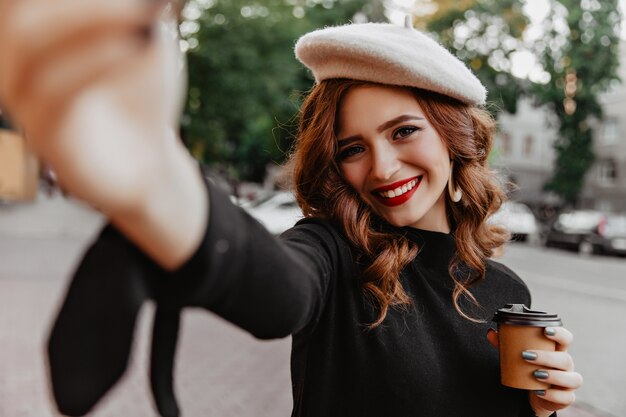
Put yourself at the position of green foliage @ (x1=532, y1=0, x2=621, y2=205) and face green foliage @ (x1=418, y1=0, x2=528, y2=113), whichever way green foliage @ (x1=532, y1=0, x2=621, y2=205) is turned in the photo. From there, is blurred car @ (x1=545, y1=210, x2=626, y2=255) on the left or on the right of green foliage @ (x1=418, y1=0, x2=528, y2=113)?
left

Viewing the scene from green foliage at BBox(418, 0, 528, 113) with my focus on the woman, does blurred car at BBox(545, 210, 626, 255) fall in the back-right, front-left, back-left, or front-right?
front-left

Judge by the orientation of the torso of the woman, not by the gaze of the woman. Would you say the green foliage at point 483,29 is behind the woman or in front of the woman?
behind

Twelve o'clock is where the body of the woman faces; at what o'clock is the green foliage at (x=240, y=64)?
The green foliage is roughly at 6 o'clock from the woman.

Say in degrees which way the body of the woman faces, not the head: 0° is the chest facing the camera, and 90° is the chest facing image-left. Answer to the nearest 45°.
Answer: approximately 0°

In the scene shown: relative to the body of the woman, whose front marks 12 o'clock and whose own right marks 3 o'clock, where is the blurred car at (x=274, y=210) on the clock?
The blurred car is roughly at 6 o'clock from the woman.

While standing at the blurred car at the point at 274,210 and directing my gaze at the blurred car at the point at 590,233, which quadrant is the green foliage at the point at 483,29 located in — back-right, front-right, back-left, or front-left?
front-left

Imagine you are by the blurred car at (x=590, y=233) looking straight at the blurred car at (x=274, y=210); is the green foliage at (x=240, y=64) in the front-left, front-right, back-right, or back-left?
front-right
